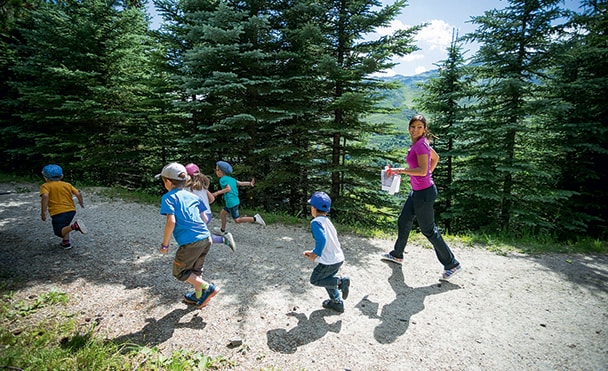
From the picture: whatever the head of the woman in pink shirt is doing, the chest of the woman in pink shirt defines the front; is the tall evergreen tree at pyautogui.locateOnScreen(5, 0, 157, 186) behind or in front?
in front

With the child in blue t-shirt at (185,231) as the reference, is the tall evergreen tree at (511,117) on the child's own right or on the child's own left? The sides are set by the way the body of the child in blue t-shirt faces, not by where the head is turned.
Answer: on the child's own right

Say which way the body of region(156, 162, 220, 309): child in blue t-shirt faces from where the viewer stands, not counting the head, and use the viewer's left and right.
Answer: facing away from the viewer and to the left of the viewer

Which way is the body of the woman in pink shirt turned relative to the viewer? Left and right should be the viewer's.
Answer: facing to the left of the viewer

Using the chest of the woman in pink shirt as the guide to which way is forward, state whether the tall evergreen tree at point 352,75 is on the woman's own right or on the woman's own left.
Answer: on the woman's own right

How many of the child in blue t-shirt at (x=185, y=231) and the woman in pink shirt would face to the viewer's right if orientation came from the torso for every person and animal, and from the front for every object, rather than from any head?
0

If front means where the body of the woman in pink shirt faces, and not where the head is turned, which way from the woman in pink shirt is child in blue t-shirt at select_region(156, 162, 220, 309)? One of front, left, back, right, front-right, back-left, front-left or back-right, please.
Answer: front-left

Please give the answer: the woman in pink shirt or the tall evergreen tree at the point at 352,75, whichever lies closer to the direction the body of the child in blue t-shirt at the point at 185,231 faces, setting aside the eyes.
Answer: the tall evergreen tree

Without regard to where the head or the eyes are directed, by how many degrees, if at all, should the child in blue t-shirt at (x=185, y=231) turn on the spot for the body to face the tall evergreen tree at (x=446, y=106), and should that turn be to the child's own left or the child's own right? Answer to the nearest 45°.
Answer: approximately 90° to the child's own right

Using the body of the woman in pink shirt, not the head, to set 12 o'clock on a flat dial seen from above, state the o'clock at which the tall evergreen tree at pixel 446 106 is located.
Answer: The tall evergreen tree is roughly at 3 o'clock from the woman in pink shirt.
